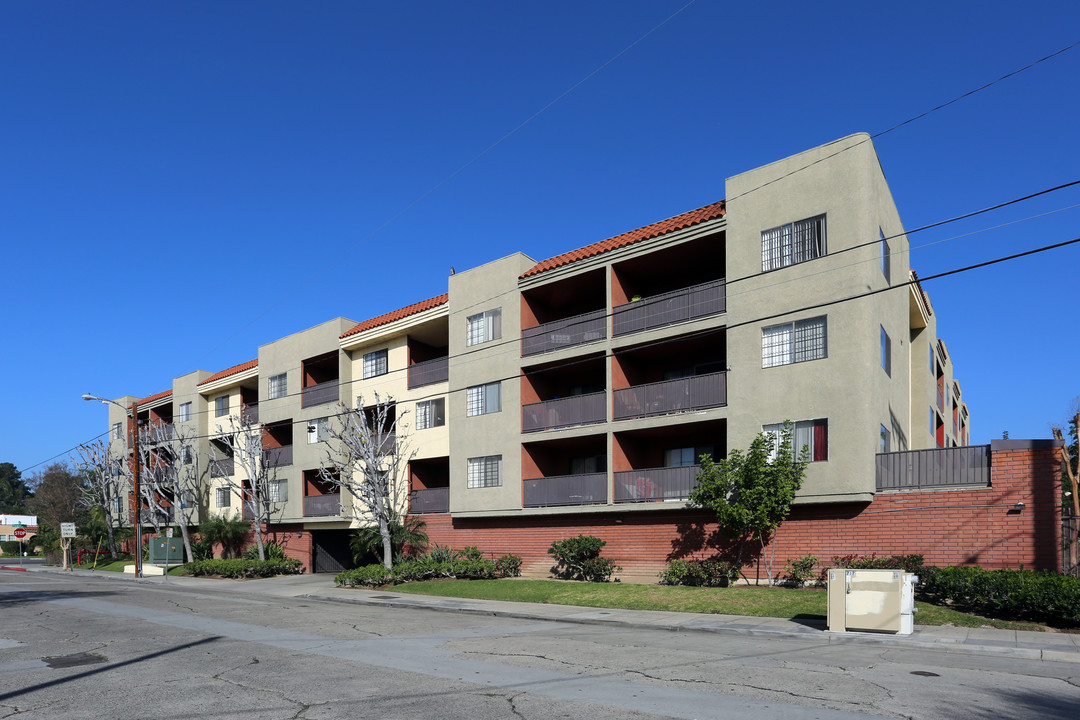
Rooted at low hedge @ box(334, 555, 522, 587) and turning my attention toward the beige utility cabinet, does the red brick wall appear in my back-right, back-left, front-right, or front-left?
front-left

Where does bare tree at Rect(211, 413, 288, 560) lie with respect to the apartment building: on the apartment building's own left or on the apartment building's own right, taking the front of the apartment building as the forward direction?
on the apartment building's own right

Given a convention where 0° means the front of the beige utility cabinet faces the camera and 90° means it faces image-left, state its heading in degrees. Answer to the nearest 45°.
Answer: approximately 0°

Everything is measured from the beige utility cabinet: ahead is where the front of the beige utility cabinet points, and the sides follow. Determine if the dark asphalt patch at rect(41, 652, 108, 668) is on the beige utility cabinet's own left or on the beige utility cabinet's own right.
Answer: on the beige utility cabinet's own right

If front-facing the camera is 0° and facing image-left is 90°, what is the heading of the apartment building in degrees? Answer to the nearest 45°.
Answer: approximately 45°

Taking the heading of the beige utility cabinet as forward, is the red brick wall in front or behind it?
behind

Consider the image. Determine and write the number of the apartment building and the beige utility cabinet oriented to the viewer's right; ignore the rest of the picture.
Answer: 0
